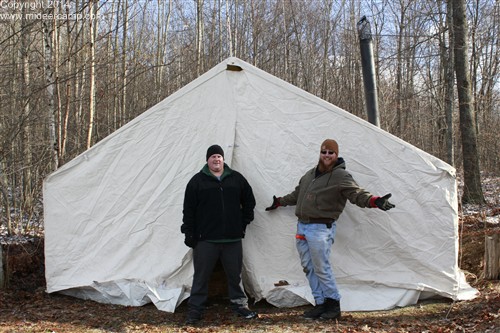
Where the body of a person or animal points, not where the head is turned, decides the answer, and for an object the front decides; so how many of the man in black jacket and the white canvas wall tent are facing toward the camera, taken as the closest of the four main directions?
2

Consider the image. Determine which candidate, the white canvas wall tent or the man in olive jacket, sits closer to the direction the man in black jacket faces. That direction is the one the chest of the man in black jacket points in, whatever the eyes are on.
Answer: the man in olive jacket

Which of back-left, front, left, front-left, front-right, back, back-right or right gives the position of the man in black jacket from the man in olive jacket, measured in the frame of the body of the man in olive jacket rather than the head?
front-right

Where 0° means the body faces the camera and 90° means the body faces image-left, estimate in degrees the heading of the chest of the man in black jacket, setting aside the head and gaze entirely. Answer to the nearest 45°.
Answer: approximately 0°

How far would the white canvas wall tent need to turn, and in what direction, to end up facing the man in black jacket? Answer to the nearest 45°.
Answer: approximately 45° to its right

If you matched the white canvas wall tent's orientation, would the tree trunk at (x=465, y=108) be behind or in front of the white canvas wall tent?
behind

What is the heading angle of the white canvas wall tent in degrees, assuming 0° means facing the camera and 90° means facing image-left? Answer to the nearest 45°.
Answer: approximately 0°

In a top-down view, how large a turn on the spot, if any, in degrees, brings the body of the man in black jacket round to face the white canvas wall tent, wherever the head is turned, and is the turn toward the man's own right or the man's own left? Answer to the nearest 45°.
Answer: approximately 135° to the man's own left
